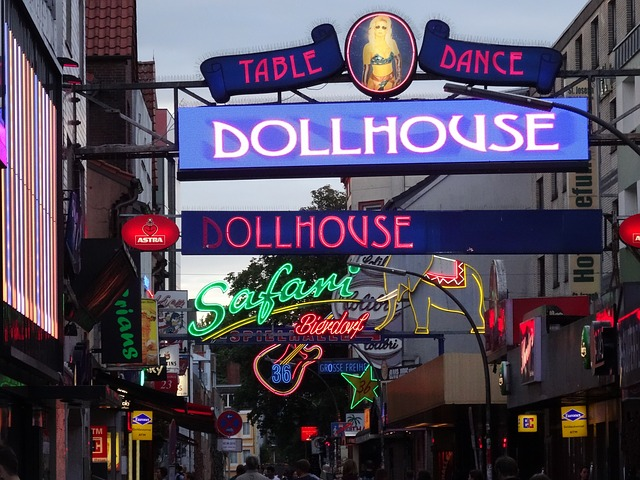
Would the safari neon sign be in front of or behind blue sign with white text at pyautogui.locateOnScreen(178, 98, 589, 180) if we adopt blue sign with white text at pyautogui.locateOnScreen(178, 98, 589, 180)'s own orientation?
behind

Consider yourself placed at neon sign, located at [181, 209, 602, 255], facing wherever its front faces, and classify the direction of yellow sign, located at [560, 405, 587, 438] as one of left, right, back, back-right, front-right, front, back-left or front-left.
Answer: back-left

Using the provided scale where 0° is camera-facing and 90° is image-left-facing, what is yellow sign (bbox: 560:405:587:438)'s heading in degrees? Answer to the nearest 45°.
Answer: approximately 0°

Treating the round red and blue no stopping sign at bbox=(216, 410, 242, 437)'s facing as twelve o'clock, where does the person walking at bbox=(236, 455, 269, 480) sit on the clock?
The person walking is roughly at 12 o'clock from the round red and blue no stopping sign.

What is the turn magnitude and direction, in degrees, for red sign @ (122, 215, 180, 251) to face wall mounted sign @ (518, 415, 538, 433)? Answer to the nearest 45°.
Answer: approximately 135° to its left

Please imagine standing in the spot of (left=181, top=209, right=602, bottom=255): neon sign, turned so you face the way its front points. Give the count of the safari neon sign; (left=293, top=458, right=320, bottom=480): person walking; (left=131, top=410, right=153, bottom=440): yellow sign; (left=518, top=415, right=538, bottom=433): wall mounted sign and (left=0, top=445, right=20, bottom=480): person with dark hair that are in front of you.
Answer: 2

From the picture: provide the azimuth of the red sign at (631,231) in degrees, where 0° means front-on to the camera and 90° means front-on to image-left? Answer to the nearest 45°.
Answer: approximately 0°

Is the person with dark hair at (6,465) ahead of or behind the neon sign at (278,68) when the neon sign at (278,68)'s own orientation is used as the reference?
ahead
